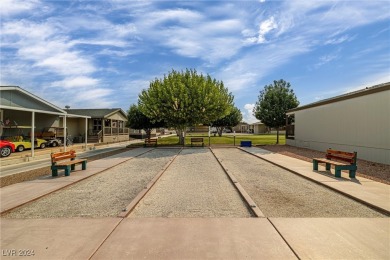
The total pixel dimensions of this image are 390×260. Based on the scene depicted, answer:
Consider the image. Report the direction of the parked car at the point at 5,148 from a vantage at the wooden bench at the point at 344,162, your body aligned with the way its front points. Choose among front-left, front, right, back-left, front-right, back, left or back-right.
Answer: front-right

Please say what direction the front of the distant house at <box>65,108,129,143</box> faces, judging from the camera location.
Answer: facing the viewer and to the right of the viewer

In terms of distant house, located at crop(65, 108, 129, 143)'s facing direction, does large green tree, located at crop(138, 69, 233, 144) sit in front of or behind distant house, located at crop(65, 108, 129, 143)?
in front

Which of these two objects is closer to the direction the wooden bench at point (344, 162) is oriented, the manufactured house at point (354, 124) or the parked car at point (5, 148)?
the parked car

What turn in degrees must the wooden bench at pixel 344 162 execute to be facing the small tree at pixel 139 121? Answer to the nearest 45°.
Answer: approximately 90° to its right

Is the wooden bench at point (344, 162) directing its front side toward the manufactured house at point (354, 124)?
no

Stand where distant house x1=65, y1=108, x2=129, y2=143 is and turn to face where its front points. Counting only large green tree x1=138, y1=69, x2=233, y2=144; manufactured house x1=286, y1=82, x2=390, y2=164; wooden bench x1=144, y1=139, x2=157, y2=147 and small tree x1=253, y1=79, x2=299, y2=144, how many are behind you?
0

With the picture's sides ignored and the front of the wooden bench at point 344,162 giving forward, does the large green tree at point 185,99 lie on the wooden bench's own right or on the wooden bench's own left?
on the wooden bench's own right

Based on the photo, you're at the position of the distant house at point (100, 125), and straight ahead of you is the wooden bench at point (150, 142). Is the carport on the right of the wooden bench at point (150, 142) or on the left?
right

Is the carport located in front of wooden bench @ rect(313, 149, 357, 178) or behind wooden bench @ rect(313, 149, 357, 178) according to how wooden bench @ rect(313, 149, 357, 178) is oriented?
in front

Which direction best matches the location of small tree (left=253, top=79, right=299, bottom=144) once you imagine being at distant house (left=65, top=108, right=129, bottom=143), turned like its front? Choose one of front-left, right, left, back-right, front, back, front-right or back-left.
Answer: front

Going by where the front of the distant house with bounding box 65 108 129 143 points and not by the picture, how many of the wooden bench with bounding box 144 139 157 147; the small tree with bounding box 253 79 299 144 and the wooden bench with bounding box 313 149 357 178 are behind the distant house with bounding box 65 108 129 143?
0

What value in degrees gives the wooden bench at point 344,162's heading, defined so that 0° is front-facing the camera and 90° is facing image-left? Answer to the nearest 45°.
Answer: approximately 45°

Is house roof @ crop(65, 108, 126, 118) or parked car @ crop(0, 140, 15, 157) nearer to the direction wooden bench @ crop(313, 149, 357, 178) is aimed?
the parked car
